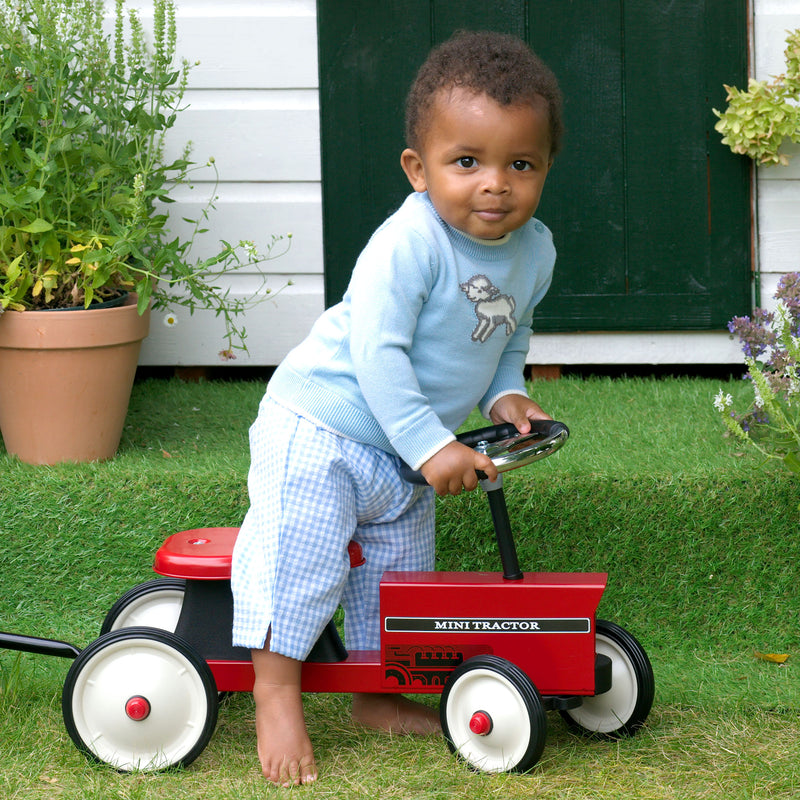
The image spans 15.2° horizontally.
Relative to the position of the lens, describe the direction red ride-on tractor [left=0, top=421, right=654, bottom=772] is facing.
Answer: facing to the right of the viewer

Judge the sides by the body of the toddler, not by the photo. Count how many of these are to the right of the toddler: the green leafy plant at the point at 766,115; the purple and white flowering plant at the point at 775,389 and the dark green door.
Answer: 0

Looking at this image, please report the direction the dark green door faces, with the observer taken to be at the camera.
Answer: facing the viewer

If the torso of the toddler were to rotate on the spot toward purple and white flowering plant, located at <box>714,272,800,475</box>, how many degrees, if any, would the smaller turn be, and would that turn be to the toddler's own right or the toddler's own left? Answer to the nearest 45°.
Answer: approximately 90° to the toddler's own left

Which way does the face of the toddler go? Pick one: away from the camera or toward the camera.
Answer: toward the camera

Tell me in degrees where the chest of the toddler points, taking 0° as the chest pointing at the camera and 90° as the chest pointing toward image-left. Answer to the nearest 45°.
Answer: approximately 315°

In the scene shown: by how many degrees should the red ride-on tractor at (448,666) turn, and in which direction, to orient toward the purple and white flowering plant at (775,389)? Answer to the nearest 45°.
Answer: approximately 45° to its left

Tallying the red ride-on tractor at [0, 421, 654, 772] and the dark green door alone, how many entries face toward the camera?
1
